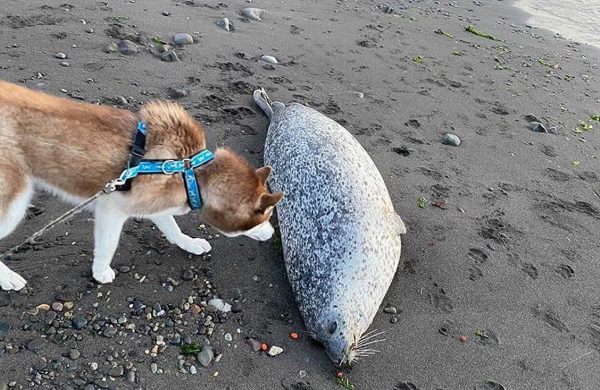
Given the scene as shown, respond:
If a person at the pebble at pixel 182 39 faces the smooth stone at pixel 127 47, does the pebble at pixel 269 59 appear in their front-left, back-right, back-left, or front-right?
back-left

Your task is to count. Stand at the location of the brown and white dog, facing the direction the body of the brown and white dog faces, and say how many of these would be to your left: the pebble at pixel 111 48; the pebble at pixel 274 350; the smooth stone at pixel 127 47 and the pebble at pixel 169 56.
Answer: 3

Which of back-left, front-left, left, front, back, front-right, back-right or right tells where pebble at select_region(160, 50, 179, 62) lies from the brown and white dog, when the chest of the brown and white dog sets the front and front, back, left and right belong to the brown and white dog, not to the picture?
left

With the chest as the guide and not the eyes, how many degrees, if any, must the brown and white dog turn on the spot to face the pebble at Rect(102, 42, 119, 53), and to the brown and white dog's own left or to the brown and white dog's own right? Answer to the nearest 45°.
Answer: approximately 90° to the brown and white dog's own left

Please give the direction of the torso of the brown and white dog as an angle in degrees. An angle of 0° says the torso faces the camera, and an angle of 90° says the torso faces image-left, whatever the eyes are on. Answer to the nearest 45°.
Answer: approximately 270°

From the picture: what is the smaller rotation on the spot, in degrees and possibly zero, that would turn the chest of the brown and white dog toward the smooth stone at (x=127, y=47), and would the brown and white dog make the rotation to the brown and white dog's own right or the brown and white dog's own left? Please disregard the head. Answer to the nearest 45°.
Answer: approximately 90° to the brown and white dog's own left

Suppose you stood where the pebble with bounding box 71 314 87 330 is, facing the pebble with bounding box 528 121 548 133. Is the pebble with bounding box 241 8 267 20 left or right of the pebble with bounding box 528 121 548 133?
left

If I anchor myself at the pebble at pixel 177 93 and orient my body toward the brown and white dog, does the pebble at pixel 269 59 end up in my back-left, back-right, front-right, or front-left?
back-left

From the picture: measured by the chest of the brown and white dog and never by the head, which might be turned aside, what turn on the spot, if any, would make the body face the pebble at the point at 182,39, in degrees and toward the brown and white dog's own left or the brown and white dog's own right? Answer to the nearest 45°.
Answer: approximately 90° to the brown and white dog's own left

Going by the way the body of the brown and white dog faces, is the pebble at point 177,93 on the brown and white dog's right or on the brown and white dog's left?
on the brown and white dog's left
